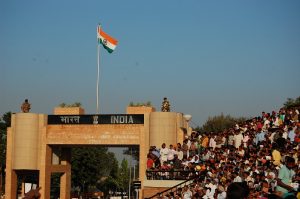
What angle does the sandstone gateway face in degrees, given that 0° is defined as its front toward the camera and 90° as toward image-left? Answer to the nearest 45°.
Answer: approximately 0°

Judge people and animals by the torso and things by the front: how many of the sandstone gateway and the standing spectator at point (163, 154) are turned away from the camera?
0

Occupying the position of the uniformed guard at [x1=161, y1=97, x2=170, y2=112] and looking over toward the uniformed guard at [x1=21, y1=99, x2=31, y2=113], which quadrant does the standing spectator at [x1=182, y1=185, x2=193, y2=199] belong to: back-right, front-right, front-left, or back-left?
back-left

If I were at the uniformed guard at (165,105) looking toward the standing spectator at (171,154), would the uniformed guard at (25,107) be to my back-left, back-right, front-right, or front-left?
back-right

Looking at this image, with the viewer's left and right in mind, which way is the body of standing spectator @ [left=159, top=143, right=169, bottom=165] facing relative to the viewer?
facing the viewer and to the left of the viewer

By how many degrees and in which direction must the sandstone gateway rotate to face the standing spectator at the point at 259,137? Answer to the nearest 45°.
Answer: approximately 45° to its left
